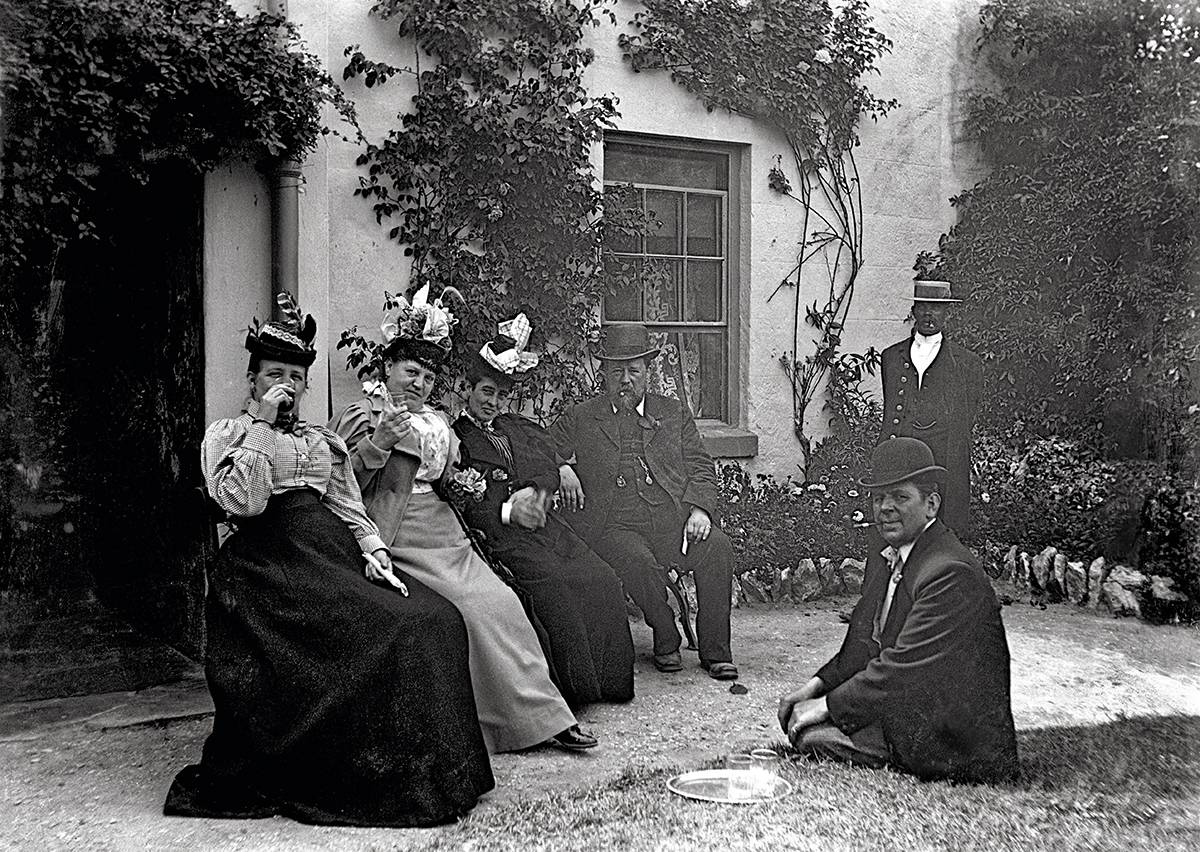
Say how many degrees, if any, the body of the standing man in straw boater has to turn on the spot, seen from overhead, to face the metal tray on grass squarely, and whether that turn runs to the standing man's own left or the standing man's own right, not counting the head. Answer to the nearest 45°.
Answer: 0° — they already face it

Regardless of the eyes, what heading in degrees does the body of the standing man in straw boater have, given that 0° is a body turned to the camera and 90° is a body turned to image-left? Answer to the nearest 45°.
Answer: approximately 0°

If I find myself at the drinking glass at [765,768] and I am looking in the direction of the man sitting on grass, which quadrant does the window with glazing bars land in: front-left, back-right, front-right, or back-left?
front-left

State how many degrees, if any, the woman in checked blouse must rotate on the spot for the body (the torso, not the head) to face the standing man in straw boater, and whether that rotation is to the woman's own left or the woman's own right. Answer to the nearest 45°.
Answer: approximately 90° to the woman's own left

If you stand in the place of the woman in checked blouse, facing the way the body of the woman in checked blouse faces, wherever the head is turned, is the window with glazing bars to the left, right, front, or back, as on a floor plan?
left

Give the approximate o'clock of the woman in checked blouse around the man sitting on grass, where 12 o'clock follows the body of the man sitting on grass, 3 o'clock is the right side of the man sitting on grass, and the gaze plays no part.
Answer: The woman in checked blouse is roughly at 1 o'clock from the man sitting on grass.

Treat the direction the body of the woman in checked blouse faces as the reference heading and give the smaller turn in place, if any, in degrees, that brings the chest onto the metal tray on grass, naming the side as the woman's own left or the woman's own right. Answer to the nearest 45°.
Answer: approximately 45° to the woman's own left

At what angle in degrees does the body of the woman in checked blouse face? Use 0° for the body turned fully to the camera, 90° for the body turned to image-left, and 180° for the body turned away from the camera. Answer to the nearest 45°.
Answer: approximately 315°

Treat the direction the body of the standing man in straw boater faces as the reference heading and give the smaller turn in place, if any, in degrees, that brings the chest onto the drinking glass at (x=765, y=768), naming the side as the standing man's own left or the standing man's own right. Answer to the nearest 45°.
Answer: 0° — they already face it

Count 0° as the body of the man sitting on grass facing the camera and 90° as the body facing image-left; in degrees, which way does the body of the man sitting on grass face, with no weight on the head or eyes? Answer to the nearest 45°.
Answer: approximately 45°

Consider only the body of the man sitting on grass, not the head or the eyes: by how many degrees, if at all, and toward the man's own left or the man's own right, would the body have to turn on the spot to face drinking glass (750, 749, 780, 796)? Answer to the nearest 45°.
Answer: approximately 45° to the man's own right

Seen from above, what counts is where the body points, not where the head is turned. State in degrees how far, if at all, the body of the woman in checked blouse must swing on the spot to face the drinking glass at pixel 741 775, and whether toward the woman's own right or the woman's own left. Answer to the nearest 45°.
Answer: approximately 45° to the woman's own left
